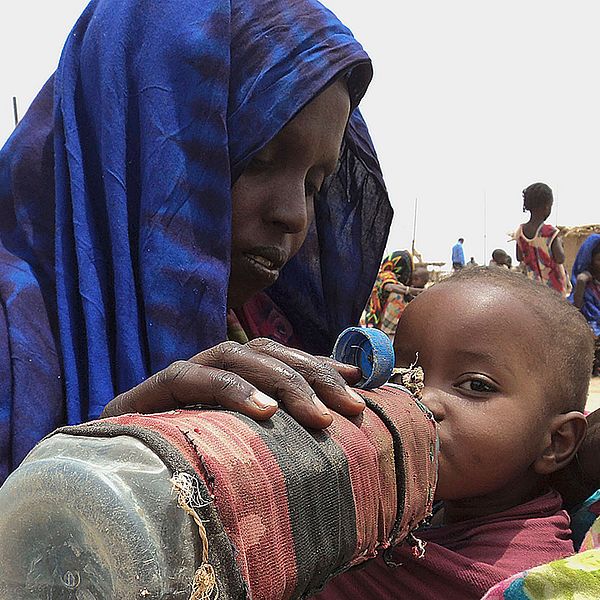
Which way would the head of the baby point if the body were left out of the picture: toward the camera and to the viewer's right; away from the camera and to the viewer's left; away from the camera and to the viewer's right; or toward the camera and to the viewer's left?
toward the camera and to the viewer's left

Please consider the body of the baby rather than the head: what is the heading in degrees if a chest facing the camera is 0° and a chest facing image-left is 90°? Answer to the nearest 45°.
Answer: approximately 45°

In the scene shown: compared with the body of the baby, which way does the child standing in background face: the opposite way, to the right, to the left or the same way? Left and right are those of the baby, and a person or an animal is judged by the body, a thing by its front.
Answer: the opposite way

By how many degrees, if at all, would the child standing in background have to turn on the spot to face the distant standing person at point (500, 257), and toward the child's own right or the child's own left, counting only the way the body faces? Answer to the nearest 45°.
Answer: approximately 45° to the child's own left

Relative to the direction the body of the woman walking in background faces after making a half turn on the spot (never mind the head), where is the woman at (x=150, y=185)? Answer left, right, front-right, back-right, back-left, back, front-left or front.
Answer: left

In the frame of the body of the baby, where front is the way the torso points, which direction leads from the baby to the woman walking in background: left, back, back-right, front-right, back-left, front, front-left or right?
back-right

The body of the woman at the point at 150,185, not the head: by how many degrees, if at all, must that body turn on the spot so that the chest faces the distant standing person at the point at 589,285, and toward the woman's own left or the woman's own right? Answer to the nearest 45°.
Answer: approximately 90° to the woman's own left

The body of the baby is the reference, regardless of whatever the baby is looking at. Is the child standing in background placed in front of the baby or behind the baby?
behind

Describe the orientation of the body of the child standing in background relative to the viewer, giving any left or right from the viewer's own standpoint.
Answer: facing away from the viewer and to the right of the viewer

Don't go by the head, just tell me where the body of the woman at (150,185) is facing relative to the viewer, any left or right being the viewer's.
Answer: facing the viewer and to the right of the viewer
